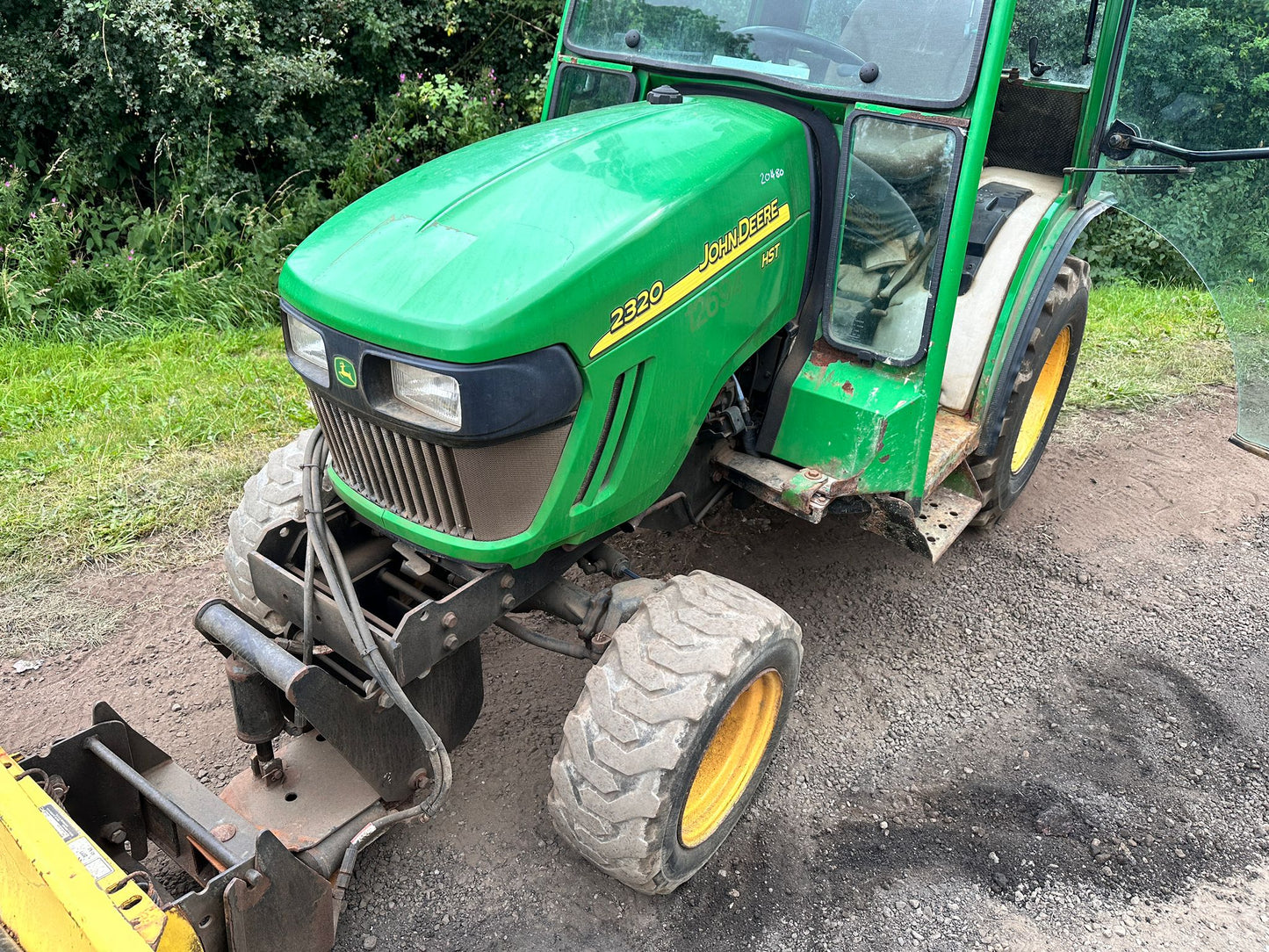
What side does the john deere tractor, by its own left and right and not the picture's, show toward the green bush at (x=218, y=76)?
right

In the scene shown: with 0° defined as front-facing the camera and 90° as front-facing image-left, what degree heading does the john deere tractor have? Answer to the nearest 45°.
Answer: approximately 45°

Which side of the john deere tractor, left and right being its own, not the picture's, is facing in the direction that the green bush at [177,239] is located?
right
